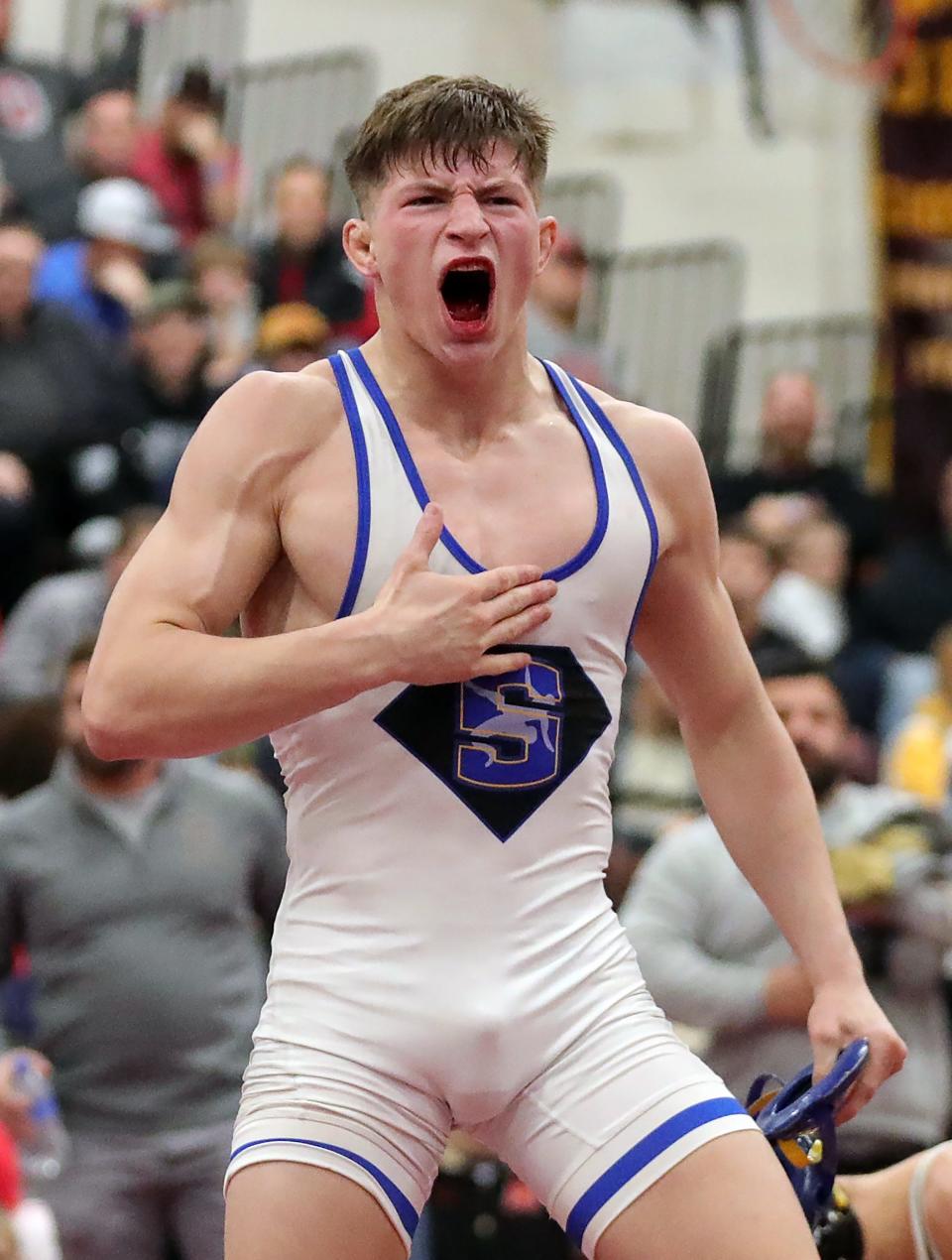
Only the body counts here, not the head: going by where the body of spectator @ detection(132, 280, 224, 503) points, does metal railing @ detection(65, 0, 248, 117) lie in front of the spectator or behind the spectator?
behind

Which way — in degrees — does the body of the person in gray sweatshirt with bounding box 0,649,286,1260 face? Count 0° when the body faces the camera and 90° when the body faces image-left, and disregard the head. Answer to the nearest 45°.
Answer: approximately 0°

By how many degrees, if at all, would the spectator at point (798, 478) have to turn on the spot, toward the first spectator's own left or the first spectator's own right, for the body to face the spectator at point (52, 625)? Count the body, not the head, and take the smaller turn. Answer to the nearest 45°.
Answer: approximately 45° to the first spectator's own right

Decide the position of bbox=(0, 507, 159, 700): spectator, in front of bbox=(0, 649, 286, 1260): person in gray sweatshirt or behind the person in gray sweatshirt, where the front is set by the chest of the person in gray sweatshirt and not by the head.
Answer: behind

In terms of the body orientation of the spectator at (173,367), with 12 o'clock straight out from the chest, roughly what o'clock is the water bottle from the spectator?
The water bottle is roughly at 12 o'clock from the spectator.

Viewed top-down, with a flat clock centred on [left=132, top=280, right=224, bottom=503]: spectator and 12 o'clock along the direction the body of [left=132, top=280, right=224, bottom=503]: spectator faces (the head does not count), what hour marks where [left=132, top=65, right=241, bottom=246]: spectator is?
[left=132, top=65, right=241, bottom=246]: spectator is roughly at 6 o'clock from [left=132, top=280, right=224, bottom=503]: spectator.

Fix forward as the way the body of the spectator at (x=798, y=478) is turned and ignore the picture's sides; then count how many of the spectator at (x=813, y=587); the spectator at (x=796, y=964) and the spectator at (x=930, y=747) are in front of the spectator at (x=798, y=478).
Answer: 3

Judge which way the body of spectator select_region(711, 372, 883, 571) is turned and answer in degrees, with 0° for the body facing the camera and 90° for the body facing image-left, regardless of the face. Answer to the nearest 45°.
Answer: approximately 0°

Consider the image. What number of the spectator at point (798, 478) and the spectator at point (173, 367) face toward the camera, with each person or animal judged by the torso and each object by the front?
2
